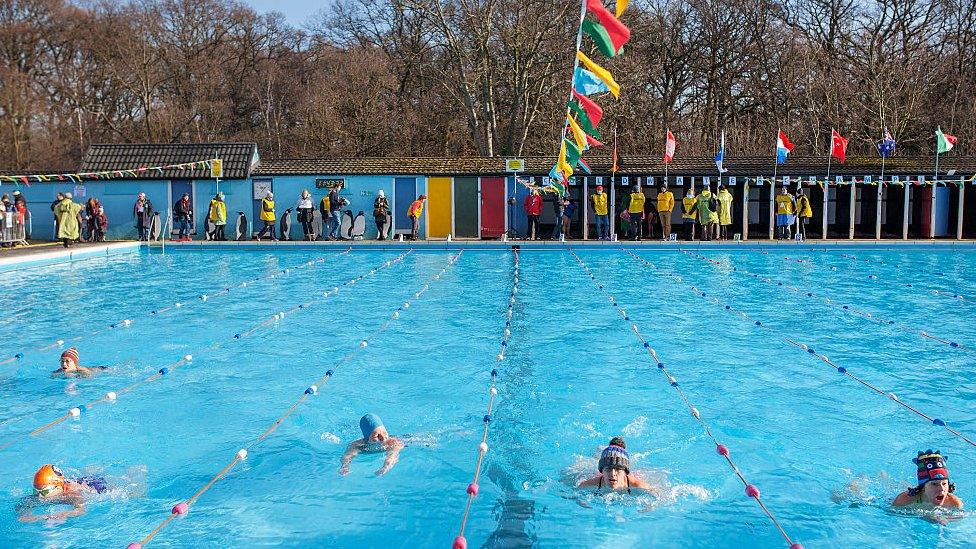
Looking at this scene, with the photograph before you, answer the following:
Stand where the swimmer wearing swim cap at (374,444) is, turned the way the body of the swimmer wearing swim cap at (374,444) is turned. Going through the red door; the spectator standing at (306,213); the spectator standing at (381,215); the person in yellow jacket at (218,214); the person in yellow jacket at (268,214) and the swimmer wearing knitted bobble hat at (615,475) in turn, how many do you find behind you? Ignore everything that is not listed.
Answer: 5

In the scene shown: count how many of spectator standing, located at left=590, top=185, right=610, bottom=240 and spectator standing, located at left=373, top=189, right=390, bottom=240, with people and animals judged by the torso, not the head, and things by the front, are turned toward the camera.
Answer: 2

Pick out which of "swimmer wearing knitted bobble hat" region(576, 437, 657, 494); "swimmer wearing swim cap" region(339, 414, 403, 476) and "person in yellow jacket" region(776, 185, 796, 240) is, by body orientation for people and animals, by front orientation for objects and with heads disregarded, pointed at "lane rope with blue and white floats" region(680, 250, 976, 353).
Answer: the person in yellow jacket

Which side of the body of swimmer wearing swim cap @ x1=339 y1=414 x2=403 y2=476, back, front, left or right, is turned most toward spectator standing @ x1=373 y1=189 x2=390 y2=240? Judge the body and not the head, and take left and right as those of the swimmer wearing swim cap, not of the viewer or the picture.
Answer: back

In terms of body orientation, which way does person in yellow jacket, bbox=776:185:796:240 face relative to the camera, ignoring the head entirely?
toward the camera

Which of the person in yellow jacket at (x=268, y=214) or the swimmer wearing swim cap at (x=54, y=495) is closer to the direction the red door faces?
the swimmer wearing swim cap

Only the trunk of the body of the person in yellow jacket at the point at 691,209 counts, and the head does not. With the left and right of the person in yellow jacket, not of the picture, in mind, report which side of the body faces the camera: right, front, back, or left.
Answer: front

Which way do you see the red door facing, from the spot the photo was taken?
facing the viewer

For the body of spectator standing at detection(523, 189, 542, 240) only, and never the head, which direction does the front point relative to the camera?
toward the camera

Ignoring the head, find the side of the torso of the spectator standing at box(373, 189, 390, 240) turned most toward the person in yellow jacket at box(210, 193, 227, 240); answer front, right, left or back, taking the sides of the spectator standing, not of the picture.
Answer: right

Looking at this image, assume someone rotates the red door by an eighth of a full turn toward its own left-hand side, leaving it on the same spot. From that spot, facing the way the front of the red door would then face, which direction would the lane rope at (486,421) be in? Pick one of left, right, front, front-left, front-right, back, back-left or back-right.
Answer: front-right

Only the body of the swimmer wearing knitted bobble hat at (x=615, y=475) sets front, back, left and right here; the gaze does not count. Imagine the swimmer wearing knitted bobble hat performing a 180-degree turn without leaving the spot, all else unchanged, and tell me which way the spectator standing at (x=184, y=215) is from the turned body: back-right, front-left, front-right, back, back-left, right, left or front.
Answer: front-left

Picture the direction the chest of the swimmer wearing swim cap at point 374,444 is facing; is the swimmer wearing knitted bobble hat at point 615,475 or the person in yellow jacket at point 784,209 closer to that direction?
the swimmer wearing knitted bobble hat

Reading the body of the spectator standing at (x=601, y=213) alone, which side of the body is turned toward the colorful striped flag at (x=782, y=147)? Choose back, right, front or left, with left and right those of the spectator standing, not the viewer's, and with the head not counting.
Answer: left

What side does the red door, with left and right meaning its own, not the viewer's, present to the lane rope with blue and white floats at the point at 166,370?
front
